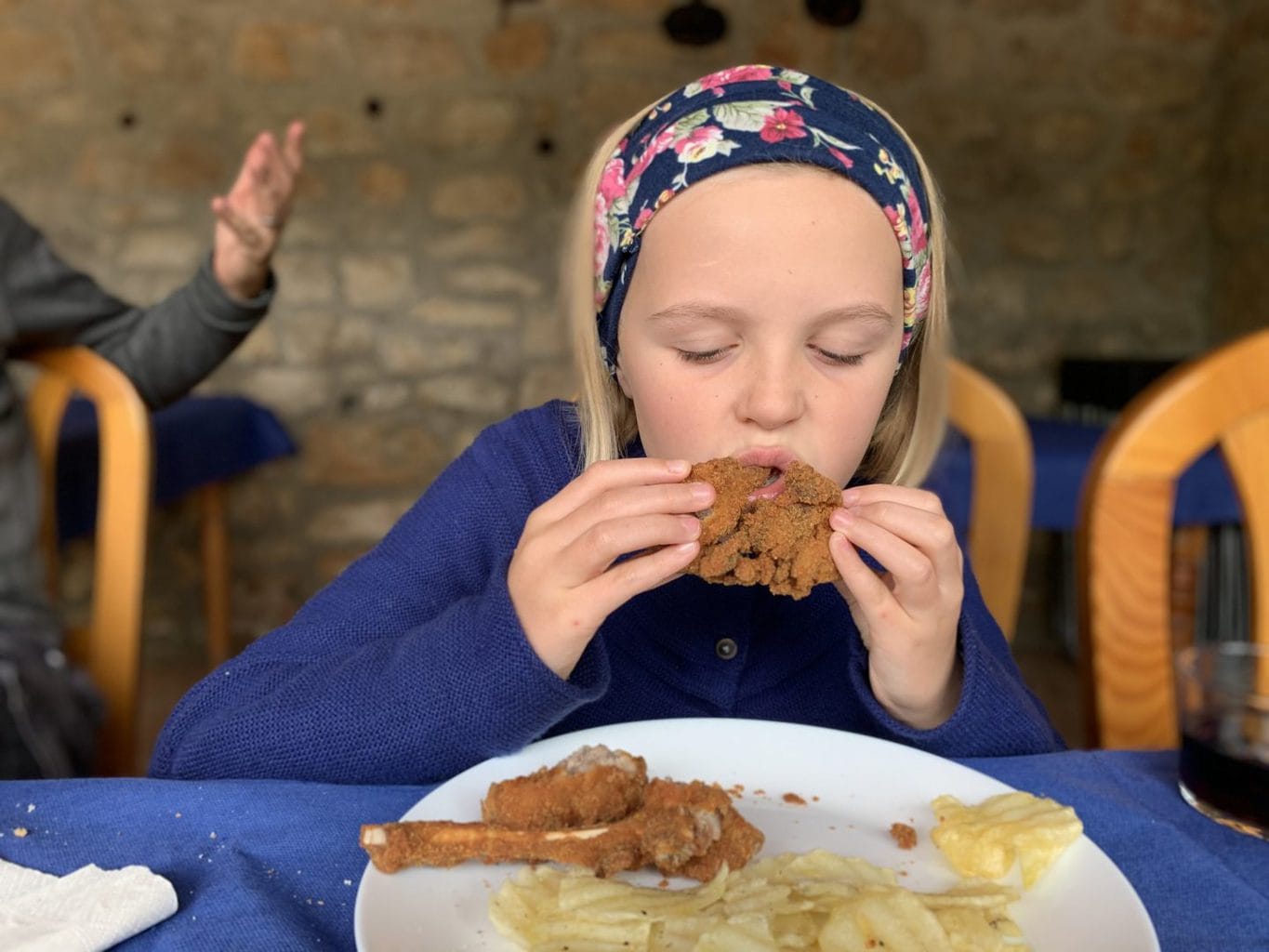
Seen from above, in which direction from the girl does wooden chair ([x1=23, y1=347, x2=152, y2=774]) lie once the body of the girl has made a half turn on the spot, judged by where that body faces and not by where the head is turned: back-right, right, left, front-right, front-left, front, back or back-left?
front-left

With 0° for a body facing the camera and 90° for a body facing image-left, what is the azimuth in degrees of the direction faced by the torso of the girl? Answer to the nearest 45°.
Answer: approximately 0°

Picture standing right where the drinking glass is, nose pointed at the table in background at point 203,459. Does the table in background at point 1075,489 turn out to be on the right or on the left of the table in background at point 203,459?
right
